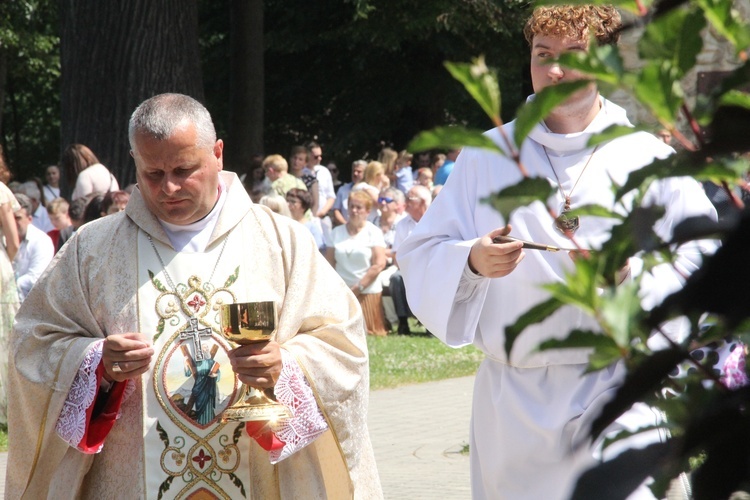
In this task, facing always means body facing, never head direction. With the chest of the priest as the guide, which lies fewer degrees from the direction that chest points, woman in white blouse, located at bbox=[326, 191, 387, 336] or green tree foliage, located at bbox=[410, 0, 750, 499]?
the green tree foliage

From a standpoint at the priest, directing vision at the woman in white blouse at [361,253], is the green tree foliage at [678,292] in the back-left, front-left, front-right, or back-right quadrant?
back-right

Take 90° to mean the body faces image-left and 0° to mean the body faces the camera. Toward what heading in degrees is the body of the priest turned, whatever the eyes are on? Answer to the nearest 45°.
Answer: approximately 0°

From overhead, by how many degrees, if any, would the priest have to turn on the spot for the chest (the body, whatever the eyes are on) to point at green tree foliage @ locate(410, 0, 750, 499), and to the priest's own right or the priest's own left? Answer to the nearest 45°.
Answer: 0° — they already face it

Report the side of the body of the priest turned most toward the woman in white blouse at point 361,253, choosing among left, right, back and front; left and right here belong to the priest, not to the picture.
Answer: back

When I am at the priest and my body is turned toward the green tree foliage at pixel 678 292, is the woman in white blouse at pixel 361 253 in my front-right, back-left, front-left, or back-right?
back-left
